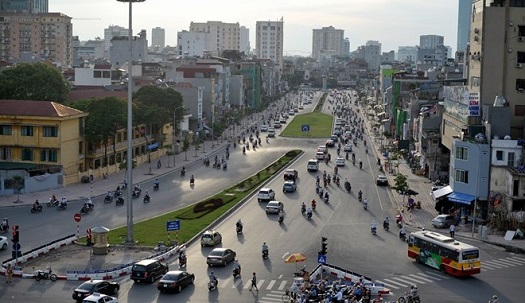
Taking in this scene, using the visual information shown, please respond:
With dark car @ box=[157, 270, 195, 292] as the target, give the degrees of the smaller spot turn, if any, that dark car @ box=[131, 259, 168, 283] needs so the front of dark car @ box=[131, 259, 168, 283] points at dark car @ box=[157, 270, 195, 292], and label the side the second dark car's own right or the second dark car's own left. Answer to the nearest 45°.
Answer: approximately 90° to the second dark car's own right

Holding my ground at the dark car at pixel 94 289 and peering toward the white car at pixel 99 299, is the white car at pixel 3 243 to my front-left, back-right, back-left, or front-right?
back-right

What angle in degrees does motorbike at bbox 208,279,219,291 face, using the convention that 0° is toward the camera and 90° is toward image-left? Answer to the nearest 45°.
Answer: approximately 225°

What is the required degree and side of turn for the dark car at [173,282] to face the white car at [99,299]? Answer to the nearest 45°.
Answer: approximately 180°

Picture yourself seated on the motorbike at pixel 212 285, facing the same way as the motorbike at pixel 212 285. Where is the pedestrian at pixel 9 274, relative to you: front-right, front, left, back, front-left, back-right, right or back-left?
back-left

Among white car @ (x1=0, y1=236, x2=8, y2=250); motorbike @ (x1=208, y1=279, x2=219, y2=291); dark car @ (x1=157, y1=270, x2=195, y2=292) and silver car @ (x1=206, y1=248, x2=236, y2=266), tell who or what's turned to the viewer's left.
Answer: the white car

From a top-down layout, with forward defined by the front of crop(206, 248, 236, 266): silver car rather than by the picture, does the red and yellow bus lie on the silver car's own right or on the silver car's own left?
on the silver car's own right

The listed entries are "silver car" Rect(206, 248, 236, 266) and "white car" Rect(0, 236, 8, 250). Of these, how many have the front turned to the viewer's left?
1
